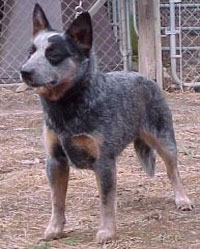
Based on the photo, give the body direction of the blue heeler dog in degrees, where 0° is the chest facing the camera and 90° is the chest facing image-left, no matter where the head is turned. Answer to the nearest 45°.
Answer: approximately 45°

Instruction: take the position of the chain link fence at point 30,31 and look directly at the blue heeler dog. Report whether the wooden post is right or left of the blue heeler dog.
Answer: left

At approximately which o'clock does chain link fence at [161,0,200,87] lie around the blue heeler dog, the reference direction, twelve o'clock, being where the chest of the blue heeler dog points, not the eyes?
The chain link fence is roughly at 5 o'clock from the blue heeler dog.

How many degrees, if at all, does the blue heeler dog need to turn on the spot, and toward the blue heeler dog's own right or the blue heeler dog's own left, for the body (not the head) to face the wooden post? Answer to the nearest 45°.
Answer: approximately 135° to the blue heeler dog's own right

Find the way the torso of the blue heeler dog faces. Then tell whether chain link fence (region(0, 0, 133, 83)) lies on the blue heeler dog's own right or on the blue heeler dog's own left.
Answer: on the blue heeler dog's own right
